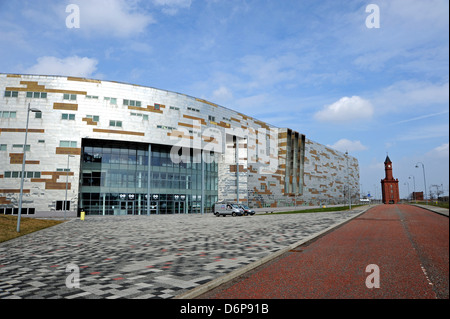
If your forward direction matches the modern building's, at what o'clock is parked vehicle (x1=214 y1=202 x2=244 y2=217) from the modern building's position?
The parked vehicle is roughly at 11 o'clock from the modern building.

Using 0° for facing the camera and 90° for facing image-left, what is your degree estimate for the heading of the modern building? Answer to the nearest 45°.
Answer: approximately 315°
